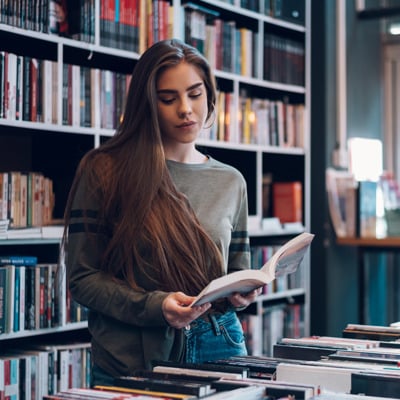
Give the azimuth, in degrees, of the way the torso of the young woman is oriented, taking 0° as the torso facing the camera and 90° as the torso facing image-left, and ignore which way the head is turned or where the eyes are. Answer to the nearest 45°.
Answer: approximately 315°

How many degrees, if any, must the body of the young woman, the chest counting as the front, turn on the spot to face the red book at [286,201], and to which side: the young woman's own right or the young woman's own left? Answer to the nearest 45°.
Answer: approximately 135° to the young woman's own left

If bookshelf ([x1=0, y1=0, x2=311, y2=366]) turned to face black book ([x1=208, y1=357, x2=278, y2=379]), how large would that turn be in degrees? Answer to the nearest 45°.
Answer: approximately 45° to its right

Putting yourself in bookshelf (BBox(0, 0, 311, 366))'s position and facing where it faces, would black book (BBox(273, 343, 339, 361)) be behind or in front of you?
in front

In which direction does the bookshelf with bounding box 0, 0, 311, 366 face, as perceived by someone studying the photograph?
facing the viewer and to the right of the viewer

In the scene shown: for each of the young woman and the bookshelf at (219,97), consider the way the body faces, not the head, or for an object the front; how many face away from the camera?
0

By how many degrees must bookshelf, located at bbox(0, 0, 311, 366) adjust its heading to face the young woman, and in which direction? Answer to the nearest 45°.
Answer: approximately 45° to its right

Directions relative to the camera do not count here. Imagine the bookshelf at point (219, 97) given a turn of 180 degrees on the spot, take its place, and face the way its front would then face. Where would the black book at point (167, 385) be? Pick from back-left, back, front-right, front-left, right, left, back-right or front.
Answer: back-left

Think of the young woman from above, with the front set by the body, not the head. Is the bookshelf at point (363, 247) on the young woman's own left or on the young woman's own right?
on the young woman's own left
